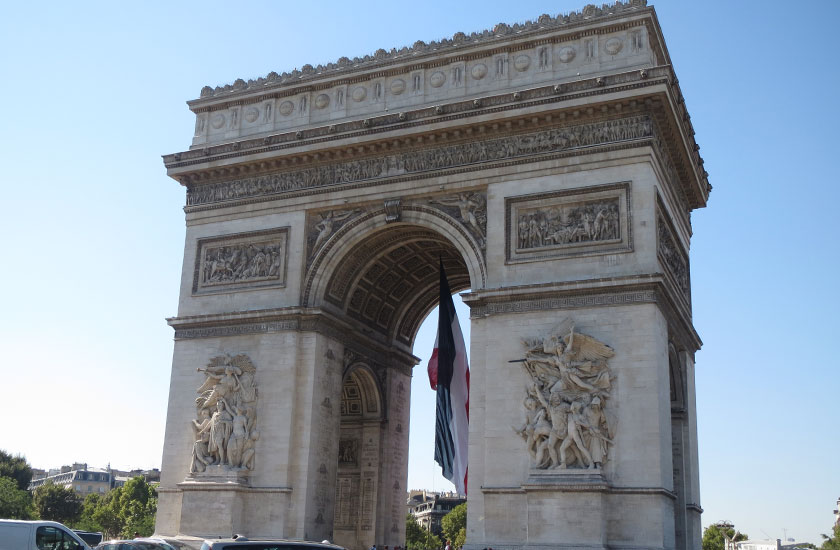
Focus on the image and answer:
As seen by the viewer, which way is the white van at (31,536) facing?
to the viewer's right

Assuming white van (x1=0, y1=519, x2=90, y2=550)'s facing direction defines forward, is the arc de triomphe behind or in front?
in front

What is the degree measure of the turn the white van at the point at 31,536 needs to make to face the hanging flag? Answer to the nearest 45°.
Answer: approximately 45° to its left

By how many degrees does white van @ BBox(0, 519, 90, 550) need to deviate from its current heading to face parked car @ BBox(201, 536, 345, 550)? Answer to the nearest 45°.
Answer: approximately 45° to its right
